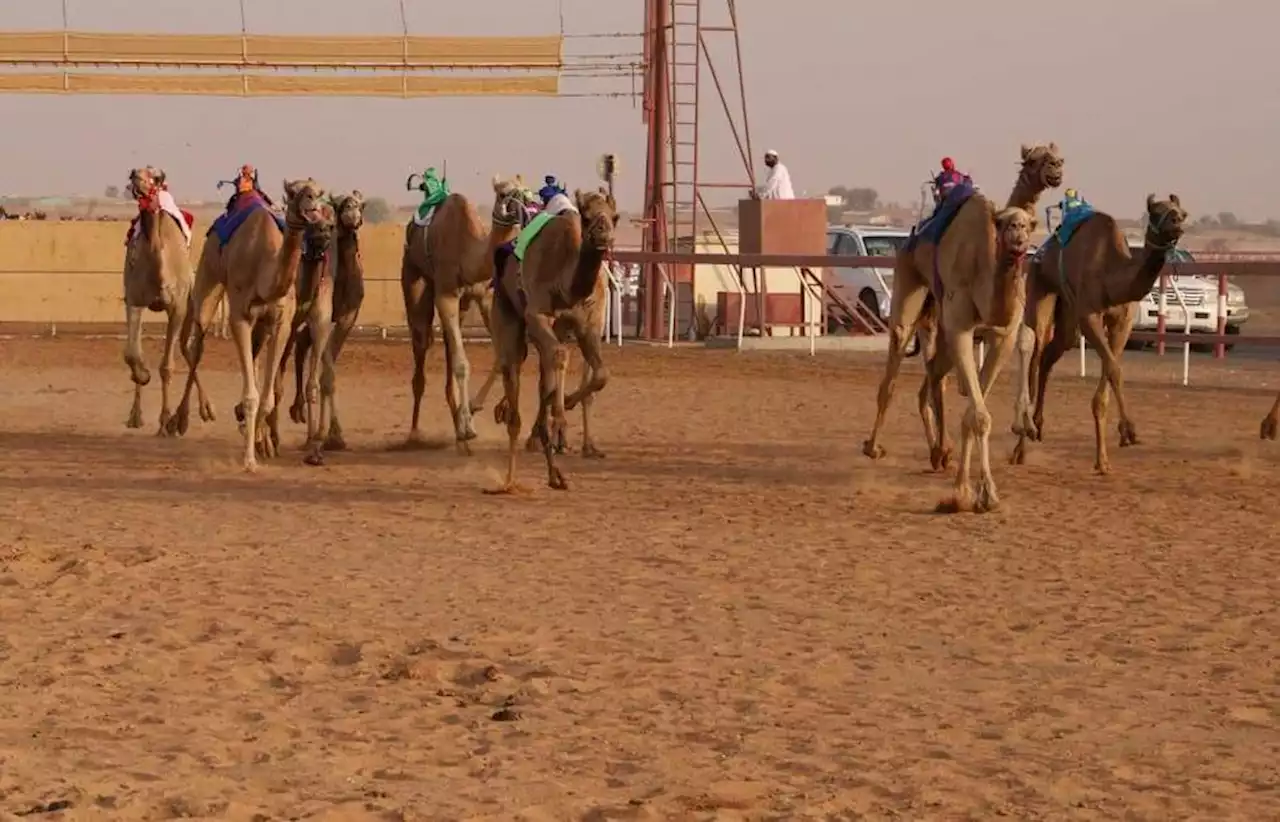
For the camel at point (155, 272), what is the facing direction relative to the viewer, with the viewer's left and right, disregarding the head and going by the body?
facing the viewer

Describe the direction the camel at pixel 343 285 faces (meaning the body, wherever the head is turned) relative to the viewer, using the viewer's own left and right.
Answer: facing the viewer and to the right of the viewer

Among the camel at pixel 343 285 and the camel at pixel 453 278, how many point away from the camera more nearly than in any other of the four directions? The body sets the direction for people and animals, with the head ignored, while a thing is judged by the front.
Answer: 0

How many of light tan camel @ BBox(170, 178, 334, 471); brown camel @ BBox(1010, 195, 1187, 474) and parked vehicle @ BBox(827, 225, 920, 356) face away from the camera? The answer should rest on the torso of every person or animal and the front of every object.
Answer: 0

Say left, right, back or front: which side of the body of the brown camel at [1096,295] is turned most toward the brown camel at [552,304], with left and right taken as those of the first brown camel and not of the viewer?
right

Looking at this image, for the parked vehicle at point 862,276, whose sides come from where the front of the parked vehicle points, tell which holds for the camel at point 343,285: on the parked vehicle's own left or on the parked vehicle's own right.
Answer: on the parked vehicle's own right

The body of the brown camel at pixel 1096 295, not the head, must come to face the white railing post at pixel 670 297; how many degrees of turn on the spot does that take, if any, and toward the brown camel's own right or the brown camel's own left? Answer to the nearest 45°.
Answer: approximately 180°

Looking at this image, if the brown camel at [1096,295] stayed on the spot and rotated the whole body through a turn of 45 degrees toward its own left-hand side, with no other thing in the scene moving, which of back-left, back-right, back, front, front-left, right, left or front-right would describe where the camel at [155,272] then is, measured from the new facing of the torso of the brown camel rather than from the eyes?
back
